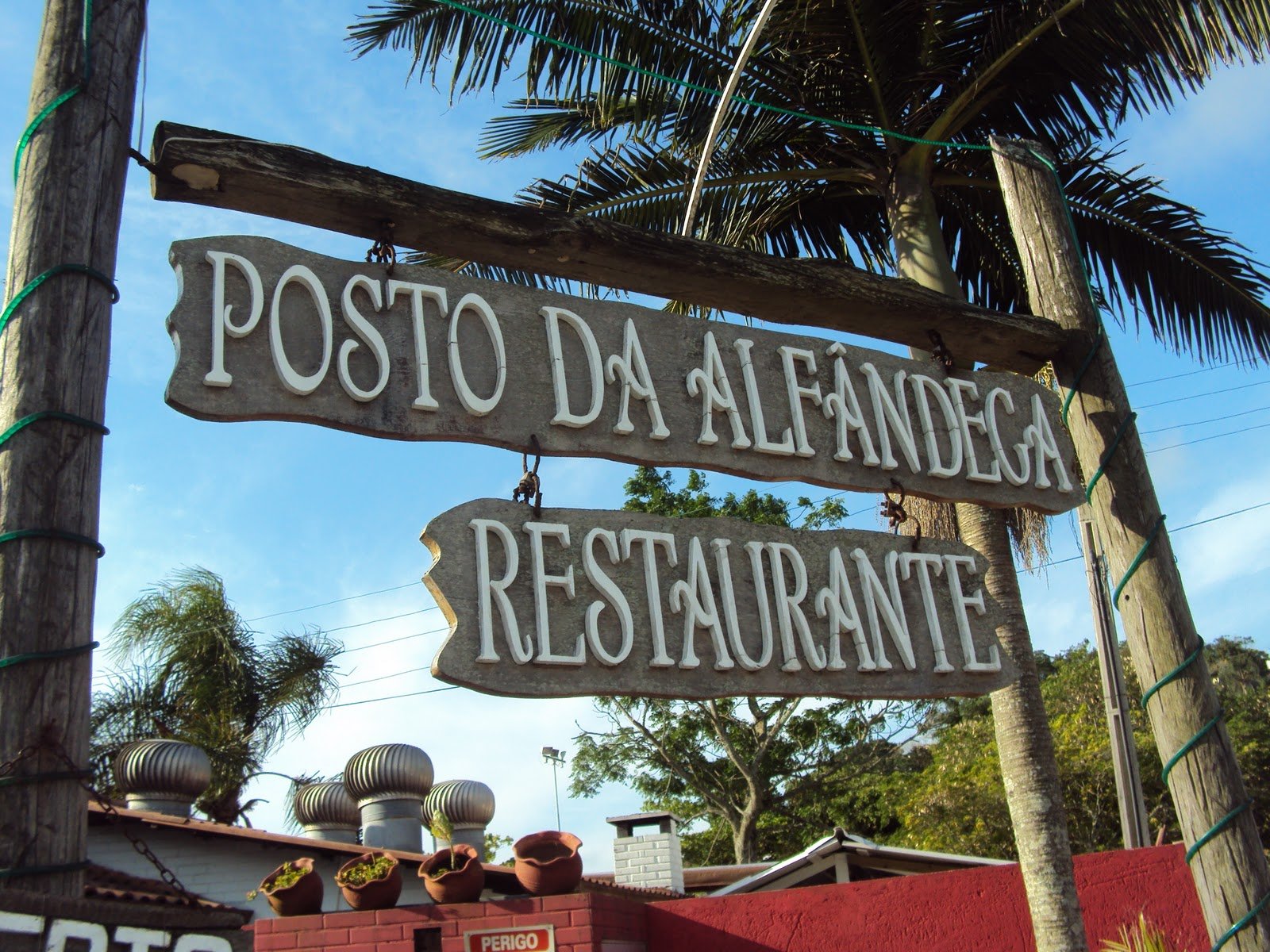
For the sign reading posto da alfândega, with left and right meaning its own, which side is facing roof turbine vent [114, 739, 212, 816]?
back

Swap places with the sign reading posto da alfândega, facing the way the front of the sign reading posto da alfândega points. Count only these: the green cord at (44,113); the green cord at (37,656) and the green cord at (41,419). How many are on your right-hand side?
3

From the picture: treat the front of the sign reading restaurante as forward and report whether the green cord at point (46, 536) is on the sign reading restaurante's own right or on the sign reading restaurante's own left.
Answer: on the sign reading restaurante's own right

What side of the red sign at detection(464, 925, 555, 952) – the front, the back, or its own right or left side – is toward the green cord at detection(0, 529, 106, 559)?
front

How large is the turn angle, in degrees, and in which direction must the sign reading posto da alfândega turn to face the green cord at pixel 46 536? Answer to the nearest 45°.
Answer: approximately 90° to its right

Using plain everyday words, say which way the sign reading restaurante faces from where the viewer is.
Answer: facing the viewer and to the right of the viewer

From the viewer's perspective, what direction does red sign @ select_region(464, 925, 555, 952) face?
toward the camera

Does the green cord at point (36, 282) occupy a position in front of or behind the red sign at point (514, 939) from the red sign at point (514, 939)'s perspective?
in front

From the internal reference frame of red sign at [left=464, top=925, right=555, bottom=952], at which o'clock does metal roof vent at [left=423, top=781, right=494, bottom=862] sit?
The metal roof vent is roughly at 6 o'clock from the red sign.
